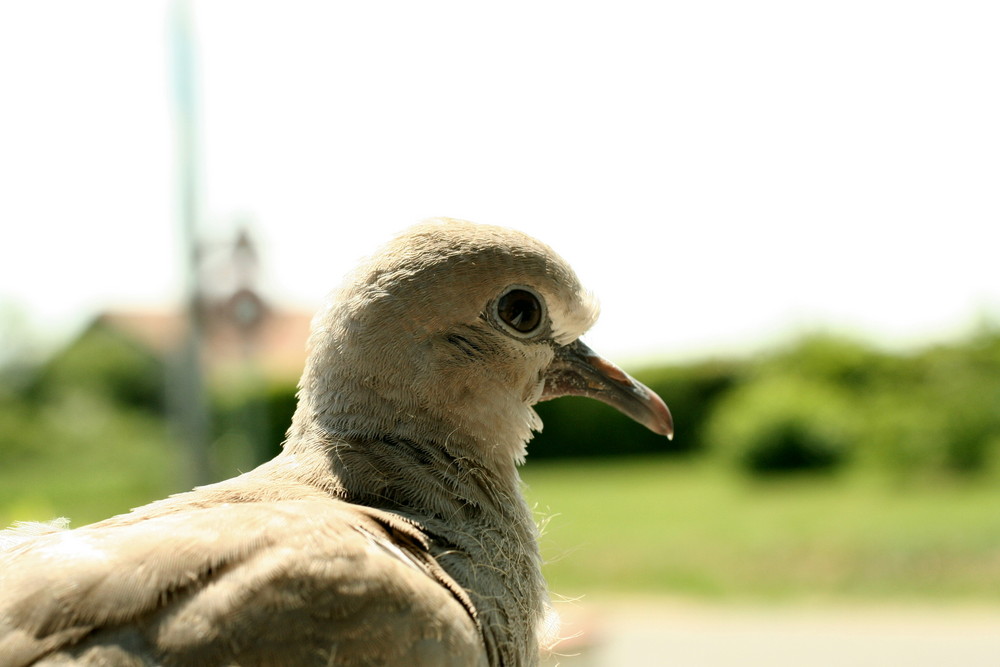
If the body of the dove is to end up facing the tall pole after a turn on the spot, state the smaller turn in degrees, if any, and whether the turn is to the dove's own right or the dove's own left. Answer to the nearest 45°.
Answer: approximately 90° to the dove's own left

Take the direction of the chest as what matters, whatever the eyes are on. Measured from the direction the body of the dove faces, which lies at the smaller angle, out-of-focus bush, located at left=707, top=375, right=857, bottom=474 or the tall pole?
the out-of-focus bush

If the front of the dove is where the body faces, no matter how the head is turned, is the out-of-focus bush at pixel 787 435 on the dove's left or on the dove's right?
on the dove's left

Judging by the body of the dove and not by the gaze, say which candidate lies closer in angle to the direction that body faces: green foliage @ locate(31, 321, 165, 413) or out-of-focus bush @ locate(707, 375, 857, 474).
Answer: the out-of-focus bush

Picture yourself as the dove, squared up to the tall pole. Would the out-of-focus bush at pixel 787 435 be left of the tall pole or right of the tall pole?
right

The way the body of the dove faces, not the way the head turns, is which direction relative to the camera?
to the viewer's right

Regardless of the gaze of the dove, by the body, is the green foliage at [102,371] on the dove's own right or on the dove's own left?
on the dove's own left

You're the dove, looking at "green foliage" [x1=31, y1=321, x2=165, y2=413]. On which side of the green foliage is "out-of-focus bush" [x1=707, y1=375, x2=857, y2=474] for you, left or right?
right
